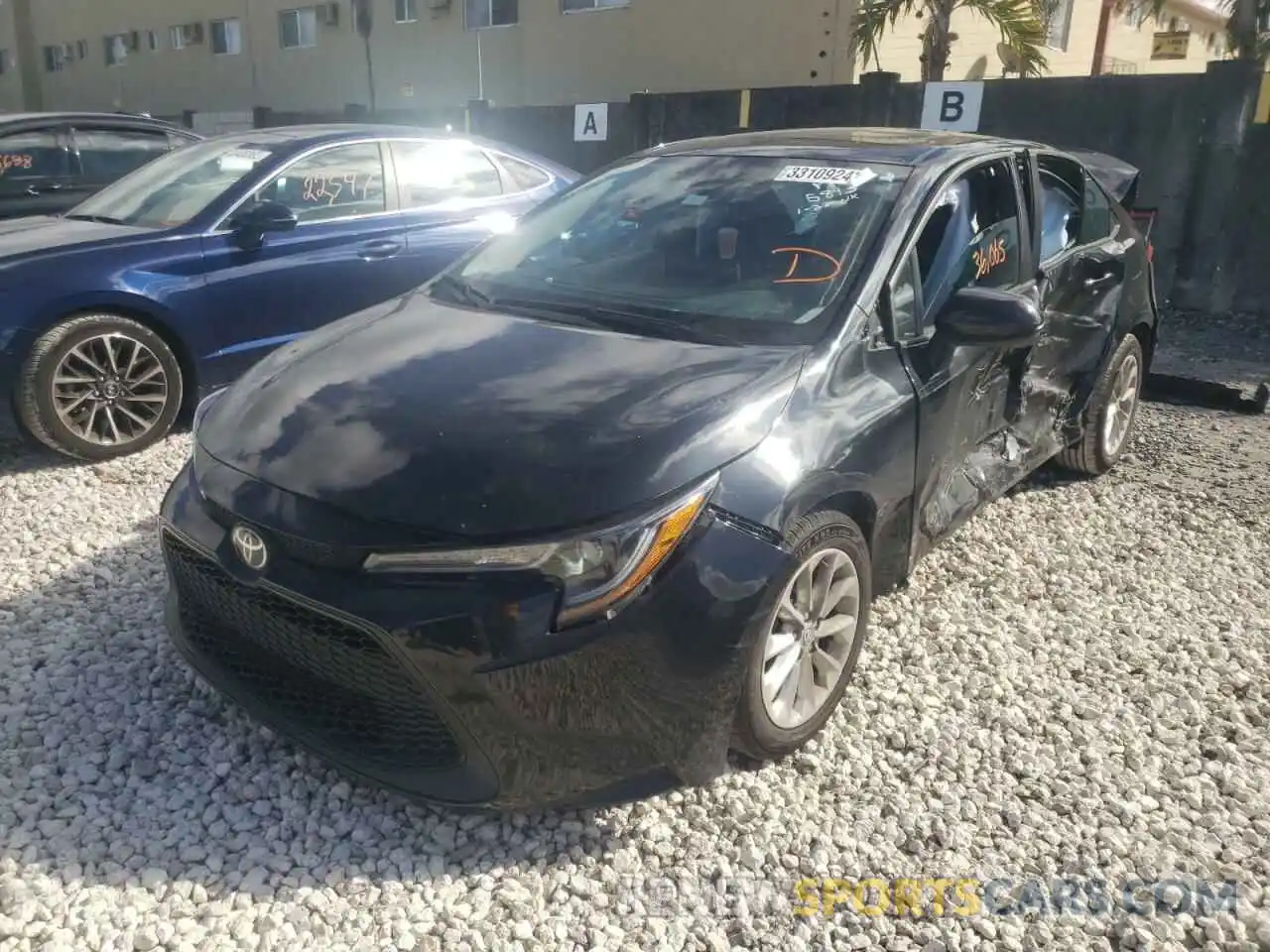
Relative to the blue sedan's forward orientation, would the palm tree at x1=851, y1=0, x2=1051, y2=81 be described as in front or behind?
behind

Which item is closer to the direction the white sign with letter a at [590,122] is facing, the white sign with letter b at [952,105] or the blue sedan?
the blue sedan

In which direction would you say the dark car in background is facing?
to the viewer's left

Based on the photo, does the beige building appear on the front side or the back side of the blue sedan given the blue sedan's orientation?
on the back side

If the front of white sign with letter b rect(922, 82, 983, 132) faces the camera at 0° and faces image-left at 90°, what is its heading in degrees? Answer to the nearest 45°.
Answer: approximately 0°

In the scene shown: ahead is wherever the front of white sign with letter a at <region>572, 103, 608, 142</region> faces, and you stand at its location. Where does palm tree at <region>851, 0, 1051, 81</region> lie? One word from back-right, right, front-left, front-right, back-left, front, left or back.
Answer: left

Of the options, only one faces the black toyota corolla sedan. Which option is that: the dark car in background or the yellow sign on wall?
the yellow sign on wall

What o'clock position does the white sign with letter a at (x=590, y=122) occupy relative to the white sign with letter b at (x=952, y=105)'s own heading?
the white sign with letter a at (x=590, y=122) is roughly at 4 o'clock from the white sign with letter b at (x=952, y=105).

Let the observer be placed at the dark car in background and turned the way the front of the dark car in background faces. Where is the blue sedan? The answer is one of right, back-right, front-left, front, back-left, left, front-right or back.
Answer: left

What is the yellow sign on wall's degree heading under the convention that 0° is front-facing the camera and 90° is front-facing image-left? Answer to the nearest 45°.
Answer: approximately 0°

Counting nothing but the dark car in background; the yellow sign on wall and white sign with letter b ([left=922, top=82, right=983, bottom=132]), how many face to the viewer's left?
1

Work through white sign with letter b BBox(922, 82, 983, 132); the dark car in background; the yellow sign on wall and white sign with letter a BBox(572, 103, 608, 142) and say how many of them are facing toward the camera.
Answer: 3

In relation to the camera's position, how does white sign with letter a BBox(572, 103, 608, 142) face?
facing the viewer
